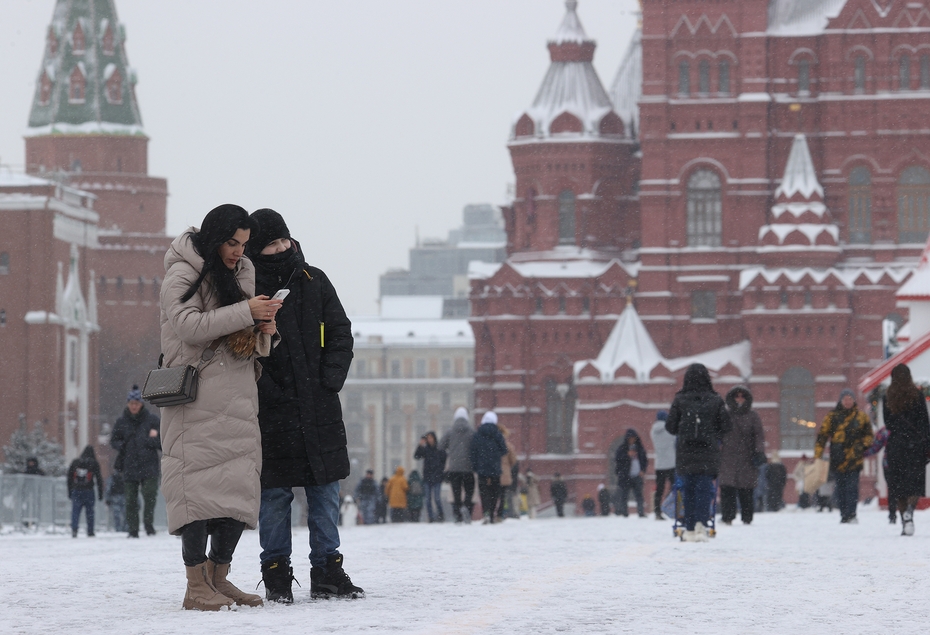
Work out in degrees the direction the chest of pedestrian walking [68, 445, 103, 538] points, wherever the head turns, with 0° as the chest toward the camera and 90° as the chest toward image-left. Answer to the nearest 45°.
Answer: approximately 180°

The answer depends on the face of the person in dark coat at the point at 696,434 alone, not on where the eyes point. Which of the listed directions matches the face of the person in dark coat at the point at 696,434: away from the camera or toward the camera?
away from the camera

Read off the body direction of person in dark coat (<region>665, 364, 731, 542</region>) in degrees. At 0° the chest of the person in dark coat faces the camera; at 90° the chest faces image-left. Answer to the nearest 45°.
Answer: approximately 180°

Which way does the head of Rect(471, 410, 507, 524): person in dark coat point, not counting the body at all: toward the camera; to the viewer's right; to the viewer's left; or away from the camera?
away from the camera

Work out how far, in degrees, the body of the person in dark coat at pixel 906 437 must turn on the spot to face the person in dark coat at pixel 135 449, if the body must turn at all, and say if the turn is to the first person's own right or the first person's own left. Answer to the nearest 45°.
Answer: approximately 90° to the first person's own left

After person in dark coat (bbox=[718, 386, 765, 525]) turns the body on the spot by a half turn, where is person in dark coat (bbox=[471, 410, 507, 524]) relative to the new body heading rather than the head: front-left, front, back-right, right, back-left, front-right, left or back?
front-left

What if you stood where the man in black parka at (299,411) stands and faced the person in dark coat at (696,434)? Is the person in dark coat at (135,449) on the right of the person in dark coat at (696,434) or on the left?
left

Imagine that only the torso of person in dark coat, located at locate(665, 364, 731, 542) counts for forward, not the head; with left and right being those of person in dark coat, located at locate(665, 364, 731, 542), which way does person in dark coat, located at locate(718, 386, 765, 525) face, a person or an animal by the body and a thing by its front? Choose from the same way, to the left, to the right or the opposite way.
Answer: the opposite way
